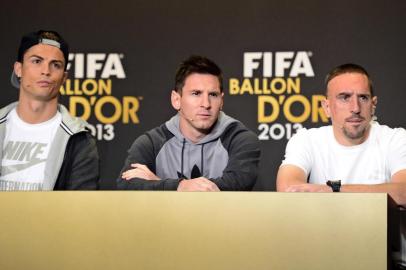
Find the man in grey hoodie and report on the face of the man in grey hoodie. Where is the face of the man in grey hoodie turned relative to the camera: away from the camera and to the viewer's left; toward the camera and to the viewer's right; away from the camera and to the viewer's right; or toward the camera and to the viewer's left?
toward the camera and to the viewer's right

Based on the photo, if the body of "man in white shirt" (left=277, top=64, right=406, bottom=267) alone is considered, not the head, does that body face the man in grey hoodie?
no

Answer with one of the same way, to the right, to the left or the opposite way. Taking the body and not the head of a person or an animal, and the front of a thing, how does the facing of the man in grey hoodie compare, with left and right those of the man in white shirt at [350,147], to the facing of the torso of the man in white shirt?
the same way

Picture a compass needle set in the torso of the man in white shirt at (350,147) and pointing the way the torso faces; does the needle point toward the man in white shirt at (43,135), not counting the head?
no

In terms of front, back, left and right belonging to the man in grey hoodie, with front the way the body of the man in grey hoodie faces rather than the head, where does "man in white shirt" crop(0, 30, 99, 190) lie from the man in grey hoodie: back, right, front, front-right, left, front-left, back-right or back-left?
right

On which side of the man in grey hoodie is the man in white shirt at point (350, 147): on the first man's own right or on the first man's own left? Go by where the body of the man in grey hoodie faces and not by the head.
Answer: on the first man's own left

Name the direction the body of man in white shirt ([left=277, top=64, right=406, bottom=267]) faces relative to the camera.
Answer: toward the camera

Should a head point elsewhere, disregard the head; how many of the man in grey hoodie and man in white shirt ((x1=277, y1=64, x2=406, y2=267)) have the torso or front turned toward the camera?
2

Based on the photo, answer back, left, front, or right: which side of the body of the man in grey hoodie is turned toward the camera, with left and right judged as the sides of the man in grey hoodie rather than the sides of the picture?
front
